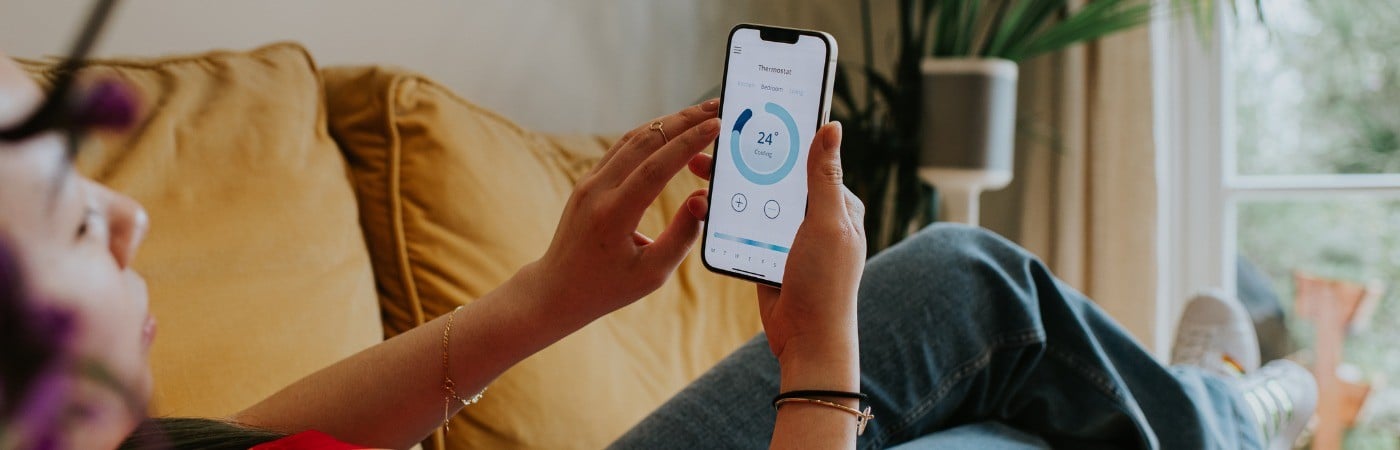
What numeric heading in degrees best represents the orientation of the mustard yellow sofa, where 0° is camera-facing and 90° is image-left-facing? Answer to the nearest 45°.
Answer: approximately 315°

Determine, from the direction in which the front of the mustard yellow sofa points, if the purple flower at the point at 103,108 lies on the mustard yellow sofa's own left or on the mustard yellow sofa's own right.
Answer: on the mustard yellow sofa's own right

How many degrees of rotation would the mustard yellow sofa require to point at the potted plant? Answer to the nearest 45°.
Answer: approximately 90° to its left

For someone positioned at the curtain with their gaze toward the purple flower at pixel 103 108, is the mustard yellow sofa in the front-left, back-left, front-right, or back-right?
front-right

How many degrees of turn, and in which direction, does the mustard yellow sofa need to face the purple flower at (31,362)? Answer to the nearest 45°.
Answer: approximately 45° to its right

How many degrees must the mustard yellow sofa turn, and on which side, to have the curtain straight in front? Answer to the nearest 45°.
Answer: approximately 90° to its left

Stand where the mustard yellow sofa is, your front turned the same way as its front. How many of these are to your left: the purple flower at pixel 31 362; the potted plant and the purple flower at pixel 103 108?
1
